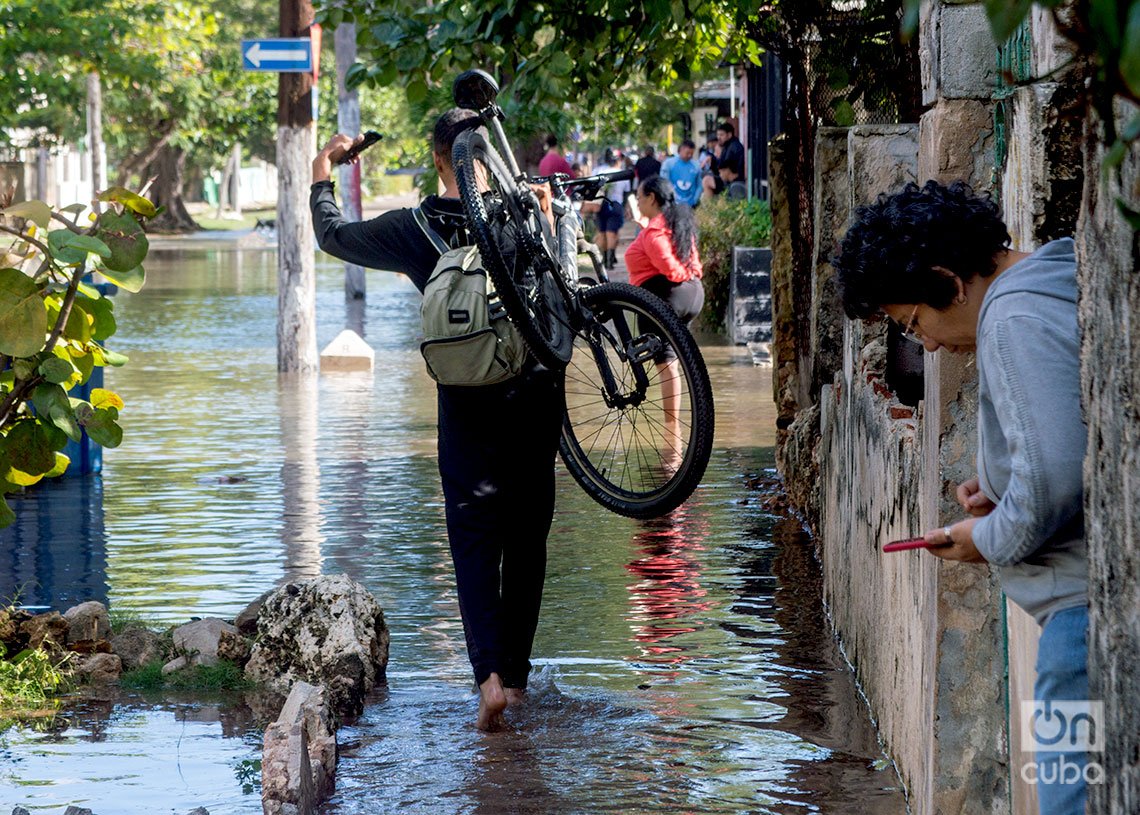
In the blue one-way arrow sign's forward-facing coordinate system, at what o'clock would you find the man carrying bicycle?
The man carrying bicycle is roughly at 12 o'clock from the blue one-way arrow sign.

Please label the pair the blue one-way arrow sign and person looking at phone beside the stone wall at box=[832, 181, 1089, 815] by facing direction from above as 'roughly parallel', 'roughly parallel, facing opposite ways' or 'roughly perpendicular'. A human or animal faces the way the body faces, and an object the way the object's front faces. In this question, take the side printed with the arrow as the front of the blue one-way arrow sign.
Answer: roughly perpendicular

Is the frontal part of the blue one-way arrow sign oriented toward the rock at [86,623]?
yes

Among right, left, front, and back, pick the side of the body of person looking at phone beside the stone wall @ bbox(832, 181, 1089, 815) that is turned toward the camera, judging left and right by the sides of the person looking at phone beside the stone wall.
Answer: left

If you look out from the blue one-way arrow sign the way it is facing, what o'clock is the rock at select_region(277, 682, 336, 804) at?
The rock is roughly at 12 o'clock from the blue one-way arrow sign.

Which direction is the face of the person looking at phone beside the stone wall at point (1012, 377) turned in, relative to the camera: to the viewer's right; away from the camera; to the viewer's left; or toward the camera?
to the viewer's left
